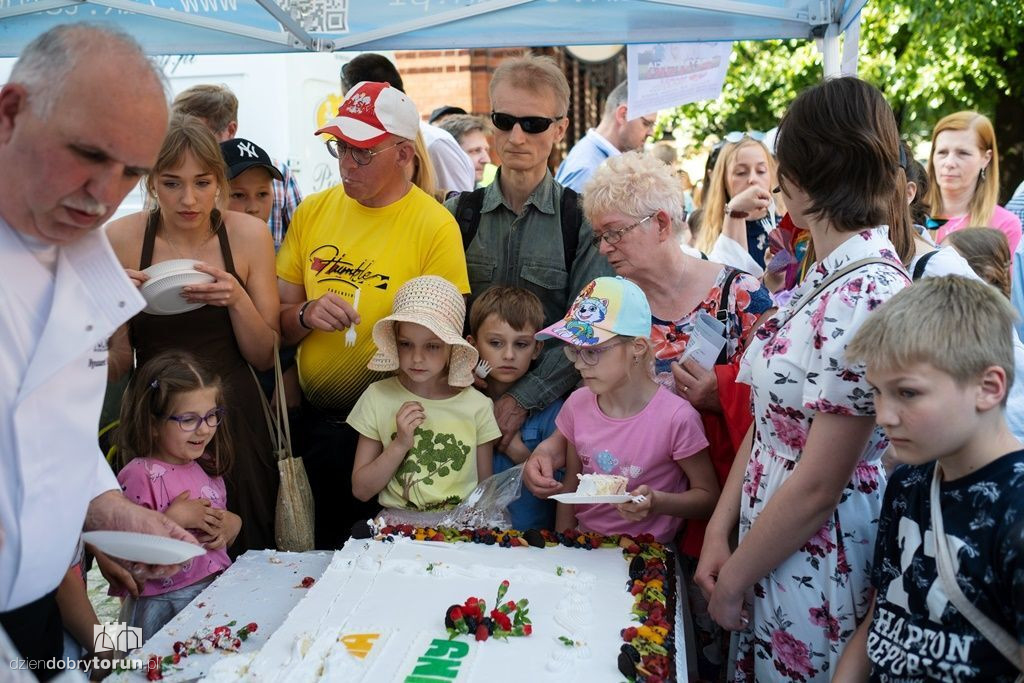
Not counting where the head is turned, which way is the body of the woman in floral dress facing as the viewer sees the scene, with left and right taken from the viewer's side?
facing to the left of the viewer

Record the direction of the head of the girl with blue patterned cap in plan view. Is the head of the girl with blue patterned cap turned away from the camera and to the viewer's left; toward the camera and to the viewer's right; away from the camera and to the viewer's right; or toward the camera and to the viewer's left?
toward the camera and to the viewer's left

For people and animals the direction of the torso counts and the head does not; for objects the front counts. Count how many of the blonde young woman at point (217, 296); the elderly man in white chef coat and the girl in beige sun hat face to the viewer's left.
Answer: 0

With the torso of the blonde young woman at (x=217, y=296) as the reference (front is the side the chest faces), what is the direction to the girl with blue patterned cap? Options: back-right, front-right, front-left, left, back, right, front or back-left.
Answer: front-left

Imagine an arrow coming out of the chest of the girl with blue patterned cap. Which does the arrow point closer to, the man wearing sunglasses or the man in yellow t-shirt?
the man in yellow t-shirt

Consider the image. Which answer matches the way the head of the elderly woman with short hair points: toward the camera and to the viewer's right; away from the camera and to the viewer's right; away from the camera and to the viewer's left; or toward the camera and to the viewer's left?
toward the camera and to the viewer's left

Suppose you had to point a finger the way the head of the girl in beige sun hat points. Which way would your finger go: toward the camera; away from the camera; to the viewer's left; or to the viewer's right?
toward the camera

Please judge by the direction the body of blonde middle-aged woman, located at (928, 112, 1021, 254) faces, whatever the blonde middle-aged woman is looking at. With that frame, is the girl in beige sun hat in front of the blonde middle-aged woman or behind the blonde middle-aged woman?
in front

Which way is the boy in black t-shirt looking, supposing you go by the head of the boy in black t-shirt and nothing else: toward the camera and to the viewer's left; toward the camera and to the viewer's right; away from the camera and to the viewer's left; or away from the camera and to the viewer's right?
toward the camera and to the viewer's left

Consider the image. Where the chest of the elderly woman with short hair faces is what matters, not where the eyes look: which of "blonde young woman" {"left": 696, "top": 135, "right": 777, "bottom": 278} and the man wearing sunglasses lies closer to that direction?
the man wearing sunglasses

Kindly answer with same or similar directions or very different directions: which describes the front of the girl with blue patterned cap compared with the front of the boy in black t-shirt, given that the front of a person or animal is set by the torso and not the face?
same or similar directions

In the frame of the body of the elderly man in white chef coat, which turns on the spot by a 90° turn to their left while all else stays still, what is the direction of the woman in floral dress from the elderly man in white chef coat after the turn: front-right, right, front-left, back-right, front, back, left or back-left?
front-right

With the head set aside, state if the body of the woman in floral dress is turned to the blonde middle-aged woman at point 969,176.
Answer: no

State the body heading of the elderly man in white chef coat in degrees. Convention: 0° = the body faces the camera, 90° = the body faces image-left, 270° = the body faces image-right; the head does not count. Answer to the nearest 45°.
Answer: approximately 315°

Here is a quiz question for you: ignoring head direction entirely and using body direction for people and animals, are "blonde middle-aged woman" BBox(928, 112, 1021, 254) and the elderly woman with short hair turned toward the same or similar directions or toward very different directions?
same or similar directions

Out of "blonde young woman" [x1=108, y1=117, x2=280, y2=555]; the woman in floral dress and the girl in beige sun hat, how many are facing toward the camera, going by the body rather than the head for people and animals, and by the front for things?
2
